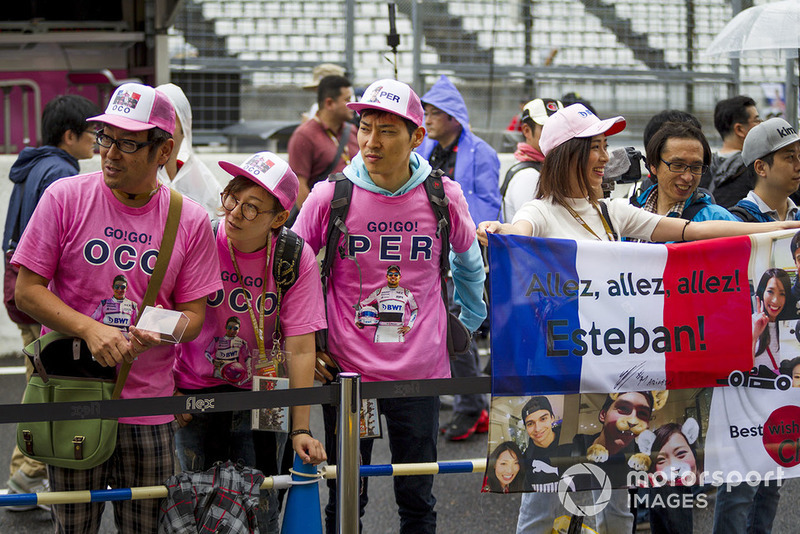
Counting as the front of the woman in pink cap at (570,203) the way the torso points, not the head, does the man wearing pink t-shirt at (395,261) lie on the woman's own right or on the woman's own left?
on the woman's own right

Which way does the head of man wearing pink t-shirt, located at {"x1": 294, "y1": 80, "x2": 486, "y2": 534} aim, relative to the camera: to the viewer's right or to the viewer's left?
to the viewer's left

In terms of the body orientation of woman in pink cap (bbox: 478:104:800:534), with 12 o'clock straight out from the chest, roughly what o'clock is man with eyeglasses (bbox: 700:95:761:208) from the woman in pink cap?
The man with eyeglasses is roughly at 8 o'clock from the woman in pink cap.

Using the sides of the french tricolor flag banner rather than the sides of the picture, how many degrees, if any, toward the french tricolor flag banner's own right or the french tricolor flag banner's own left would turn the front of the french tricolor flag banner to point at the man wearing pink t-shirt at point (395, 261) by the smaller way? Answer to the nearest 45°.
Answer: approximately 90° to the french tricolor flag banner's own right

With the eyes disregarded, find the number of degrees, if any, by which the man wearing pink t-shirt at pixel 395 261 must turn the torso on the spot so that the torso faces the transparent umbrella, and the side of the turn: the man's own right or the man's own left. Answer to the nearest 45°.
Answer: approximately 135° to the man's own left

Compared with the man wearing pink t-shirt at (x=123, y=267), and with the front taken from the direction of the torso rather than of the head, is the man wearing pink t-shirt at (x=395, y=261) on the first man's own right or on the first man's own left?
on the first man's own left

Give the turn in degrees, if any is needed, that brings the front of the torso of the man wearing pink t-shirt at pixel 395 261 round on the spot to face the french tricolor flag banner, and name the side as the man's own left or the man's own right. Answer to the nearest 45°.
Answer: approximately 90° to the man's own left

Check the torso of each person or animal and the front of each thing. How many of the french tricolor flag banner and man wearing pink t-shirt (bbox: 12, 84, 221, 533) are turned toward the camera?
2

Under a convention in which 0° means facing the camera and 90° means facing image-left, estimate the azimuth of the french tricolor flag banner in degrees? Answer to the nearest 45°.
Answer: approximately 0°

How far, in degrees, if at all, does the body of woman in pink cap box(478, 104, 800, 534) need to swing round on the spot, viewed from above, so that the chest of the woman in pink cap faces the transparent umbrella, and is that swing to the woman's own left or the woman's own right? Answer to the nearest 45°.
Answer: approximately 135° to the woman's own left

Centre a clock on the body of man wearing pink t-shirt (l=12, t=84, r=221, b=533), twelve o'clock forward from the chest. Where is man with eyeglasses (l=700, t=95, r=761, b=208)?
The man with eyeglasses is roughly at 8 o'clock from the man wearing pink t-shirt.
